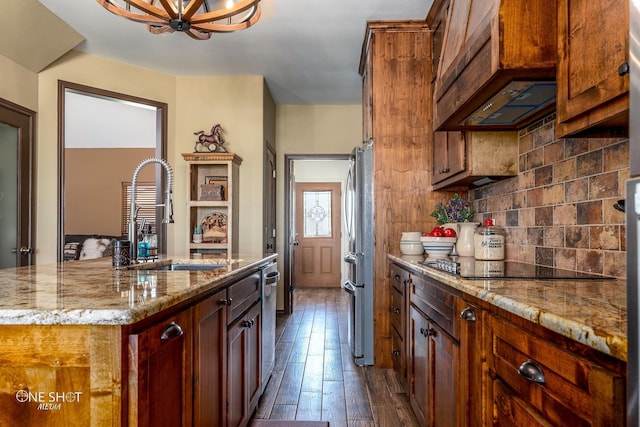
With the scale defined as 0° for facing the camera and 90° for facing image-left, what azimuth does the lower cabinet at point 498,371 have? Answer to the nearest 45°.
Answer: approximately 45°

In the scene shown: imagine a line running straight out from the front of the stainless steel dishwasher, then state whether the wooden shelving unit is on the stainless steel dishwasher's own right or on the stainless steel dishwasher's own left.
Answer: on the stainless steel dishwasher's own left

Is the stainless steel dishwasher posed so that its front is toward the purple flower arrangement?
yes

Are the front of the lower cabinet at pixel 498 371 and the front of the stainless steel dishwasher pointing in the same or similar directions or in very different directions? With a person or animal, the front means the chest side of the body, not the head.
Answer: very different directions

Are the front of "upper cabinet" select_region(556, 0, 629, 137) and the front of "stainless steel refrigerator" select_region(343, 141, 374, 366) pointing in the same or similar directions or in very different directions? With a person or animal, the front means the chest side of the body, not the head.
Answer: same or similar directions

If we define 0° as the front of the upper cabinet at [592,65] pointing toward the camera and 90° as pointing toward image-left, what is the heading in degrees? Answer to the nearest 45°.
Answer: approximately 45°

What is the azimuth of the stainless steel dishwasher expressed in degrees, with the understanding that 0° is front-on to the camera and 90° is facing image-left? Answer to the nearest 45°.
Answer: approximately 270°

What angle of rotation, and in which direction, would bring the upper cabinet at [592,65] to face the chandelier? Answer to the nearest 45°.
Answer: approximately 45° to its right

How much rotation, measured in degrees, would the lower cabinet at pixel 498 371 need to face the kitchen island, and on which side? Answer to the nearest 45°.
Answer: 0° — it already faces it

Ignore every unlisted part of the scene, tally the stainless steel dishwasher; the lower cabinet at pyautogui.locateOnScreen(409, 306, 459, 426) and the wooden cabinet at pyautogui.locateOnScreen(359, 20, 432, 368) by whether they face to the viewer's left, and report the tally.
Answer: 2

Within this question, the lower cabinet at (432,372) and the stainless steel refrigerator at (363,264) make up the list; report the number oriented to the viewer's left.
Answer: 2

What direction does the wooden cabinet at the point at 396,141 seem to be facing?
to the viewer's left

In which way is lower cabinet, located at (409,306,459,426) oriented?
to the viewer's left

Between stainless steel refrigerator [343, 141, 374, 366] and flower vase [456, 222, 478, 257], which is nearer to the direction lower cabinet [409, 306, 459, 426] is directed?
the stainless steel refrigerator

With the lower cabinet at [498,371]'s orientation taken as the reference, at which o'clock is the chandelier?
The chandelier is roughly at 2 o'clock from the lower cabinet.

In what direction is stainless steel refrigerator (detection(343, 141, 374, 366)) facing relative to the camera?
to the viewer's left

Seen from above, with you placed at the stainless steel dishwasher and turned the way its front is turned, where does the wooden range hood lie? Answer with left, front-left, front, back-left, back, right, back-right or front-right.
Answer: front-right

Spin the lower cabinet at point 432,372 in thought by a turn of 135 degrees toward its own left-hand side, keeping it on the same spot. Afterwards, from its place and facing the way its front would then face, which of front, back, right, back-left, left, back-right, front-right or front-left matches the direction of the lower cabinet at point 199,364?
right

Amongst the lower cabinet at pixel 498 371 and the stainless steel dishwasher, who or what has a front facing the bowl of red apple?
the stainless steel dishwasher
